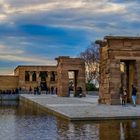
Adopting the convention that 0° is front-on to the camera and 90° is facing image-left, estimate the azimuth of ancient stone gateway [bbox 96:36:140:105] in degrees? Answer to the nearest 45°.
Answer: approximately 0°
